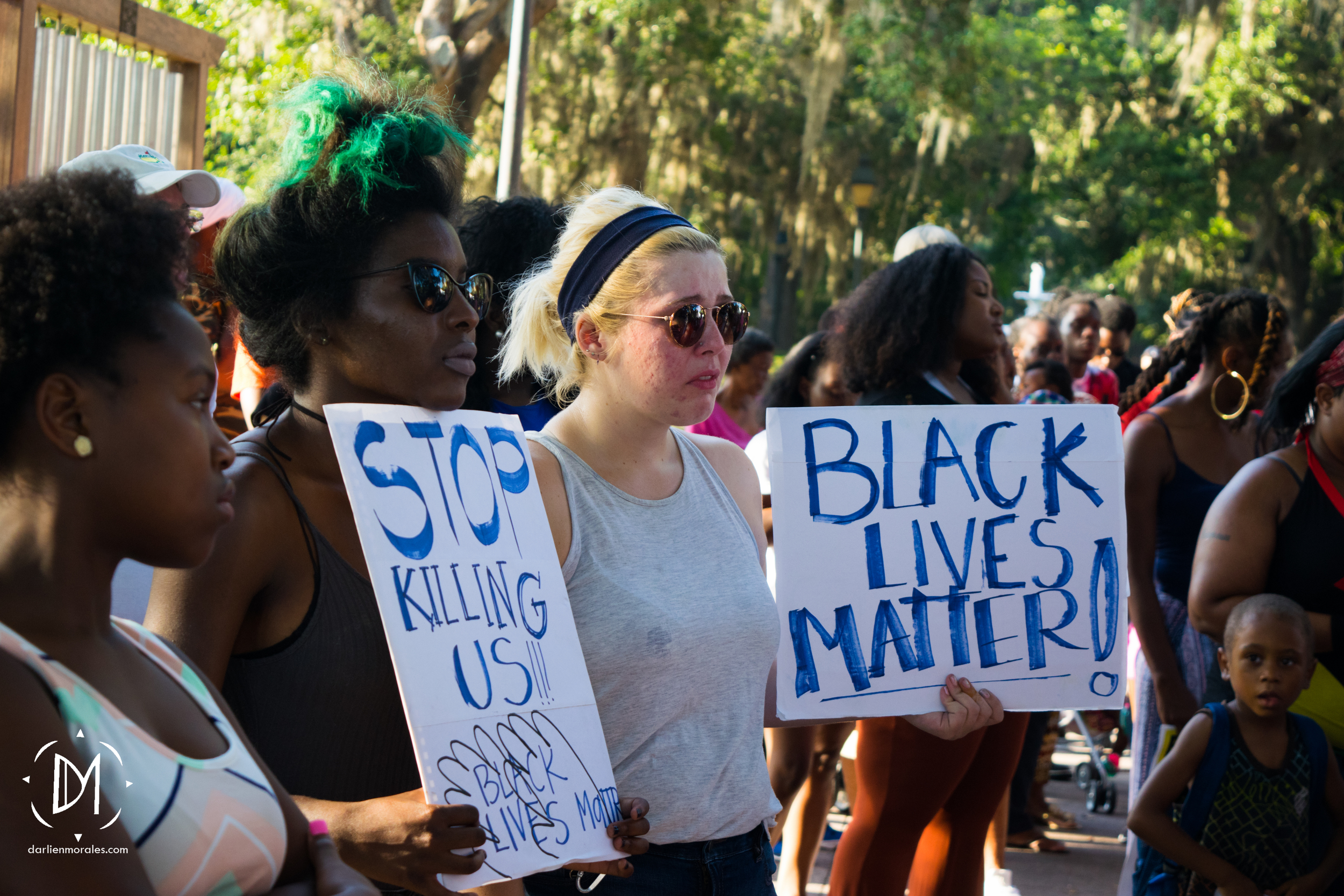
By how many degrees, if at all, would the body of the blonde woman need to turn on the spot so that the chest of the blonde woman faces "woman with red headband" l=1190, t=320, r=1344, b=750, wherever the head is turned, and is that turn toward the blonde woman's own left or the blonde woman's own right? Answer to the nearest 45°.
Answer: approximately 90° to the blonde woman's own left

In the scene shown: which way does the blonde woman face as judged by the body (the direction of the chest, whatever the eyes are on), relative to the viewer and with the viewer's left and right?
facing the viewer and to the right of the viewer

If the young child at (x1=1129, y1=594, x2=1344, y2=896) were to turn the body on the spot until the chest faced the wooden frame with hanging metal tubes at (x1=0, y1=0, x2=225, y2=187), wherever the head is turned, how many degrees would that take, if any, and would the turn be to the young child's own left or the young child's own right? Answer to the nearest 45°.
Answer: approximately 90° to the young child's own right

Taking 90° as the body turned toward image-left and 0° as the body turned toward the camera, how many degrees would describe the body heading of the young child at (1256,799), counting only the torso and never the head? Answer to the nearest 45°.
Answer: approximately 0°

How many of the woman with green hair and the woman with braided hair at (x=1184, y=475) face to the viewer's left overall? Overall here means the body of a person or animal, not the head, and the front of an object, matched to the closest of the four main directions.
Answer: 0

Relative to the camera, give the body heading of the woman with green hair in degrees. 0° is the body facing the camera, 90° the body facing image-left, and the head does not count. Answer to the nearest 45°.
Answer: approximately 315°
